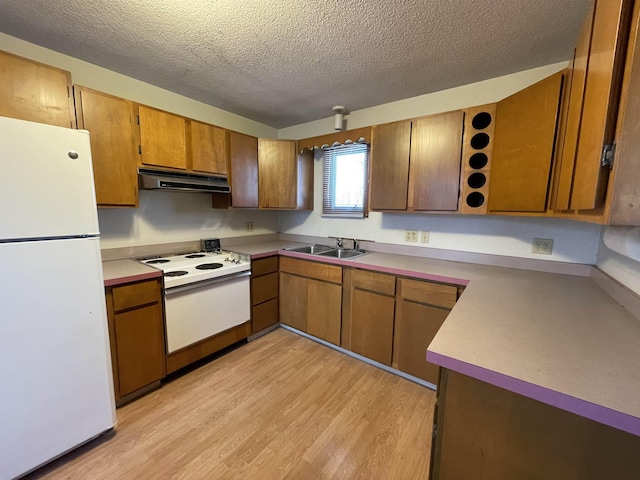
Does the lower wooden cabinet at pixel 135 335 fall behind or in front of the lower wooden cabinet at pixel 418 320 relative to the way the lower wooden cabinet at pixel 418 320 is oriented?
in front

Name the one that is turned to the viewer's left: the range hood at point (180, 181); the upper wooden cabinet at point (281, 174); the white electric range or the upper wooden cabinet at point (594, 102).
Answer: the upper wooden cabinet at point (594, 102)

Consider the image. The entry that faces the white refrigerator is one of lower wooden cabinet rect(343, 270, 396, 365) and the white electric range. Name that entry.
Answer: the lower wooden cabinet

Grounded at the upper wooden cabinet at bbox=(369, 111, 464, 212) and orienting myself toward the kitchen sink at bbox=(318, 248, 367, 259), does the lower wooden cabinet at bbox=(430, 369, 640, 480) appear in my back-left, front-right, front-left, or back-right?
back-left

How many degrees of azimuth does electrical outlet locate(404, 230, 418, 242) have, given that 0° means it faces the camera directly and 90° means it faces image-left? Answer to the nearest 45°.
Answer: approximately 0°

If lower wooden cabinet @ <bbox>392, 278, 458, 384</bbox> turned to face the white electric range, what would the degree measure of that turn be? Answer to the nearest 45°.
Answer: approximately 45° to its right

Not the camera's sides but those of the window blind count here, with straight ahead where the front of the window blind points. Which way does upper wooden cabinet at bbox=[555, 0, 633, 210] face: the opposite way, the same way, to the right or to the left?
to the right

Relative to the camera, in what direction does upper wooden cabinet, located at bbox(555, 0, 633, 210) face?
facing to the left of the viewer
